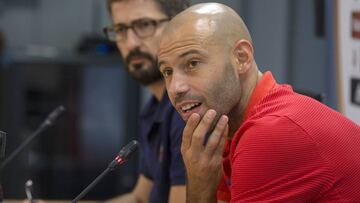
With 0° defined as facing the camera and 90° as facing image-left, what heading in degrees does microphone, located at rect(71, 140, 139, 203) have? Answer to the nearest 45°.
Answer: approximately 270°

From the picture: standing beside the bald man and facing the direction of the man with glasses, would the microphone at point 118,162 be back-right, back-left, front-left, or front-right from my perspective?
front-left

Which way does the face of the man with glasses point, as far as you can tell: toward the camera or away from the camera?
toward the camera

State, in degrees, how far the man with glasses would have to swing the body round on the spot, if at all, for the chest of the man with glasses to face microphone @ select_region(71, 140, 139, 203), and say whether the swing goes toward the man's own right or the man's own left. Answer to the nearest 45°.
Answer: approximately 45° to the man's own left

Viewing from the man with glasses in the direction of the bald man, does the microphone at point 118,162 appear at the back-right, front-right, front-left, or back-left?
front-right

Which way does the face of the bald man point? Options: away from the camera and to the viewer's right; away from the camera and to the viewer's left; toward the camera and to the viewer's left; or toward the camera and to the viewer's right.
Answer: toward the camera and to the viewer's left

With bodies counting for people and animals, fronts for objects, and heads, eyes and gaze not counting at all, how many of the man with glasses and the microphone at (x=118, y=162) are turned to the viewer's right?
1

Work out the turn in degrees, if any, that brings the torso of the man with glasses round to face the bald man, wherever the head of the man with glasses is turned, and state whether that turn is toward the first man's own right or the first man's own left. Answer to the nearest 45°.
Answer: approximately 45° to the first man's own left

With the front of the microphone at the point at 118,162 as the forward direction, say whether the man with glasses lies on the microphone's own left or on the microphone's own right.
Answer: on the microphone's own left

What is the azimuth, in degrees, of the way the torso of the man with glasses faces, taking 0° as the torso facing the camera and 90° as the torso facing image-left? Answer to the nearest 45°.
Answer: approximately 45°

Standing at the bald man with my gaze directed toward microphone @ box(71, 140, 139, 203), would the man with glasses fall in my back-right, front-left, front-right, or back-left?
front-right
